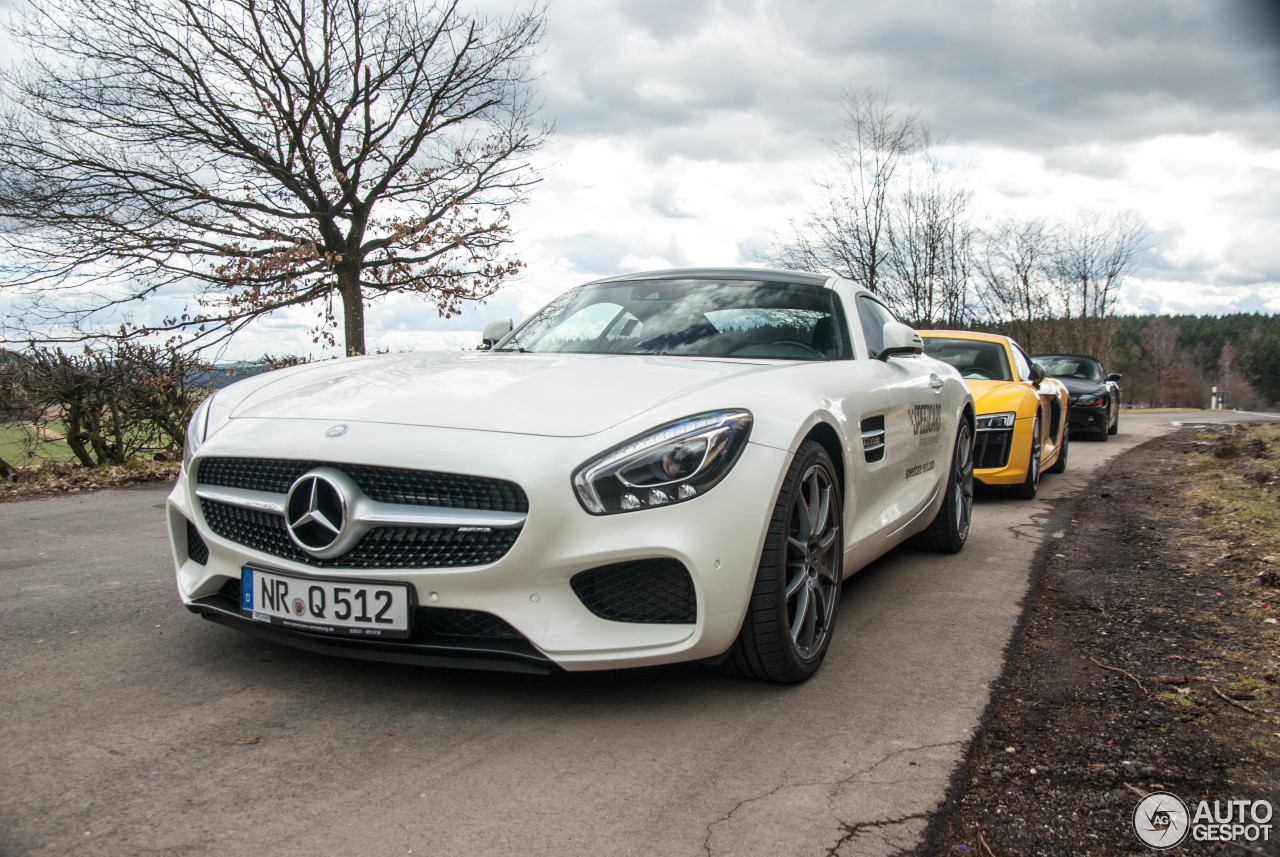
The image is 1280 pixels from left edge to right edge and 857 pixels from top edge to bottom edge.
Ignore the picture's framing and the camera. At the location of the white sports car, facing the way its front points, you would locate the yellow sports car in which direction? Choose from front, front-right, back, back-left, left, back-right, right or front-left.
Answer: back

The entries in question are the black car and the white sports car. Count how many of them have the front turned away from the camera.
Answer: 0

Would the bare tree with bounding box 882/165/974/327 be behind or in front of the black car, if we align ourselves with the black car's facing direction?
behind

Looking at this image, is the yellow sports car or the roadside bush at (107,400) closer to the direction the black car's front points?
the yellow sports car

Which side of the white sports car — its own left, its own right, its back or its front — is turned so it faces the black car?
back

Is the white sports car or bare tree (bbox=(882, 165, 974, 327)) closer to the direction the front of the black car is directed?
the white sports car

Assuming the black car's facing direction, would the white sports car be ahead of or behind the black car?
ahead

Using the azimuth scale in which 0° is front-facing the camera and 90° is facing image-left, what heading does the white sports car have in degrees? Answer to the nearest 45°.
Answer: approximately 45°

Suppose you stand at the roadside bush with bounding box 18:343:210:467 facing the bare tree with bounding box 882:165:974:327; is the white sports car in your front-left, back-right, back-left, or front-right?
back-right

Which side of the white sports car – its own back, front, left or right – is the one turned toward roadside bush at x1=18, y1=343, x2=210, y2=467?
right

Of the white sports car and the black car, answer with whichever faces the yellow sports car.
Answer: the black car

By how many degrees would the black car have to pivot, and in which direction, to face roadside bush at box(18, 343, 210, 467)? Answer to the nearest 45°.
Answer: approximately 45° to its right

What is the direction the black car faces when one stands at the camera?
facing the viewer
